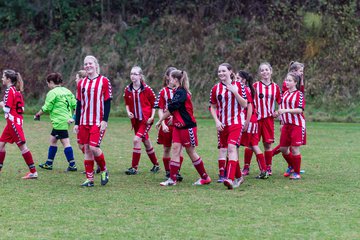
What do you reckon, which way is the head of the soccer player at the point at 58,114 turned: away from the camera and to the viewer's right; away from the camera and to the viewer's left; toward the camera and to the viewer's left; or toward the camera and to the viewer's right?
away from the camera and to the viewer's left

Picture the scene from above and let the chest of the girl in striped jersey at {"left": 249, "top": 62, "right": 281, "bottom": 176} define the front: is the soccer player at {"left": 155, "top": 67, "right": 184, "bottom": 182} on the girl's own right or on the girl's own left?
on the girl's own right

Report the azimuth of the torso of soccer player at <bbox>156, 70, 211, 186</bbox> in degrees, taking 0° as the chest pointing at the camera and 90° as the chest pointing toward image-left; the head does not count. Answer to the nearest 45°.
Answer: approximately 90°

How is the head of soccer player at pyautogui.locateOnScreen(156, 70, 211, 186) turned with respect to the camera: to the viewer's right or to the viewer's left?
to the viewer's left

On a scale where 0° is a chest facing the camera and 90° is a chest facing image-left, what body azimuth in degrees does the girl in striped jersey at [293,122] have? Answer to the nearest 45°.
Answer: approximately 45°
